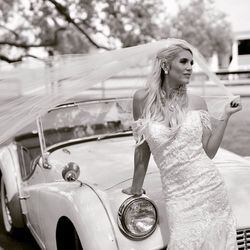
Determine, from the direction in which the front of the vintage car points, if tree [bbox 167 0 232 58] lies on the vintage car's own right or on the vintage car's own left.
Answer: on the vintage car's own left

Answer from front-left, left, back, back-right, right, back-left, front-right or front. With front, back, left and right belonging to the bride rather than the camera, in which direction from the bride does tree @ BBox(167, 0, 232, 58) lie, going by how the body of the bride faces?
back

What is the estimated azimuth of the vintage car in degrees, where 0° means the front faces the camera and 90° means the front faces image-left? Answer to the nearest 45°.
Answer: approximately 315°

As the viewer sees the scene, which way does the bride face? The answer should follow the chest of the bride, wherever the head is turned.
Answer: toward the camera

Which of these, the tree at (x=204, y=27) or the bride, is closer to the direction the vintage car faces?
the bride

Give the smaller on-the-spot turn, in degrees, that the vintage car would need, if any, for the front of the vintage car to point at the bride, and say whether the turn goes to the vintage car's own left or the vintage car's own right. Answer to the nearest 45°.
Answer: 0° — it already faces them

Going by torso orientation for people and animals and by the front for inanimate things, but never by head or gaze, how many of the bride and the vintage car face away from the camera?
0
